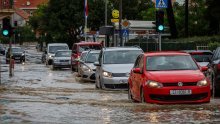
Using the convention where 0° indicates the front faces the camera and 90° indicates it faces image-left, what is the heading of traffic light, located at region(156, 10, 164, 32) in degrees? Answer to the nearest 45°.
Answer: approximately 0°

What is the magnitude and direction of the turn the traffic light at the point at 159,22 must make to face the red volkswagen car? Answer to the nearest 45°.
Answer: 0° — it already faces it

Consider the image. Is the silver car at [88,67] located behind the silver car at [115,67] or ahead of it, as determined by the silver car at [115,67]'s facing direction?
behind

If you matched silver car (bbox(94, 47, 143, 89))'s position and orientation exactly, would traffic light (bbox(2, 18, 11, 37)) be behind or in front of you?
behind

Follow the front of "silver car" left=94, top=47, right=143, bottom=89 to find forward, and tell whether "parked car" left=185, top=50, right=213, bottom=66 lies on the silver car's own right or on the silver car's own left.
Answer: on the silver car's own left

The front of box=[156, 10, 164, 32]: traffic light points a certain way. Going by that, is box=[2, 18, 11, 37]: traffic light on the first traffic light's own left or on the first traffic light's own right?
on the first traffic light's own right

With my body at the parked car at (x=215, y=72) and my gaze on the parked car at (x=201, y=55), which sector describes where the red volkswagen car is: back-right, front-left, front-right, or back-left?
back-left

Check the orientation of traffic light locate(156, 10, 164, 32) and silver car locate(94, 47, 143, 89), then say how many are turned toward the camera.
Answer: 2

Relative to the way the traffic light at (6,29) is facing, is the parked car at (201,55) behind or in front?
in front

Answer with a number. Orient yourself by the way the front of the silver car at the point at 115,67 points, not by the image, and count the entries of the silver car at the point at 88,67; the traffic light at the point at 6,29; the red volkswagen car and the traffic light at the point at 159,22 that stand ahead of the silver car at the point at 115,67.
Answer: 1

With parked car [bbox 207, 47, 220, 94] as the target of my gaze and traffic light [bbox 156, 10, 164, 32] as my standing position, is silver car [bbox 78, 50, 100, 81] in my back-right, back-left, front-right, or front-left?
back-right
